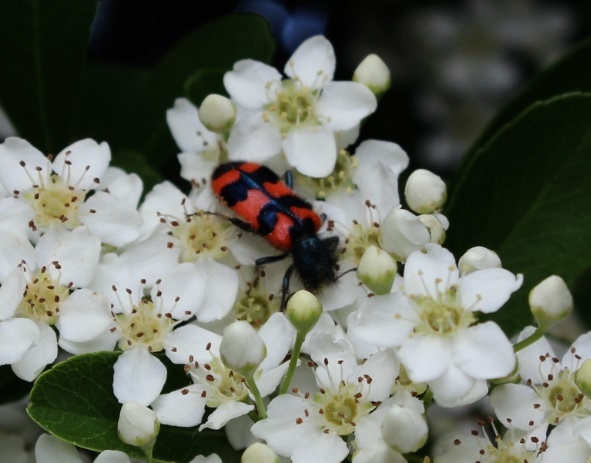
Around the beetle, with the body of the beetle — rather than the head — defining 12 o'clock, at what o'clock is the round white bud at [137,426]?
The round white bud is roughly at 2 o'clock from the beetle.

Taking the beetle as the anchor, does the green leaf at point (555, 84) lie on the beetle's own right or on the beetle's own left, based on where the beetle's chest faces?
on the beetle's own left

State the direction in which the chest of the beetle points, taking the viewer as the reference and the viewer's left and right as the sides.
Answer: facing the viewer and to the right of the viewer

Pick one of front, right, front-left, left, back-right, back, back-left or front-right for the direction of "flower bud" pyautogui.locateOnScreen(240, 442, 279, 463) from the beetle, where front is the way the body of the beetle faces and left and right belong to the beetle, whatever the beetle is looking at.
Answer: front-right

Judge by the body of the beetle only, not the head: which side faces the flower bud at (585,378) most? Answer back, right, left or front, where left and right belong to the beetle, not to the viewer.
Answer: front

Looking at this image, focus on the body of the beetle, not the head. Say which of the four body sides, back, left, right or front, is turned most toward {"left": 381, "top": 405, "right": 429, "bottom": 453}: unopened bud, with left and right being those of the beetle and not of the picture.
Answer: front
